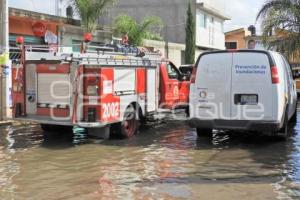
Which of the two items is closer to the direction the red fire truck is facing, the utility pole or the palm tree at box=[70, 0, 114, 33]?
the palm tree

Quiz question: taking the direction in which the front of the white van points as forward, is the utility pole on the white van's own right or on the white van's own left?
on the white van's own left

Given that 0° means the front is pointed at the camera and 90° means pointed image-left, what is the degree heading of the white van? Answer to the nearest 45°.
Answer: approximately 180°

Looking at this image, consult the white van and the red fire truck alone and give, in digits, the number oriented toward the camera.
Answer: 0

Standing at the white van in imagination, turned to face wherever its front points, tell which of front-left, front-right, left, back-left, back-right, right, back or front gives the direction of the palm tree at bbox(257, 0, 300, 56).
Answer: front

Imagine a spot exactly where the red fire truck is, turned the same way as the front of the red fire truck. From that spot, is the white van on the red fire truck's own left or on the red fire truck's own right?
on the red fire truck's own right

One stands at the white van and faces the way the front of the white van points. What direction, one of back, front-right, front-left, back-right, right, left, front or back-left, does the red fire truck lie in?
left

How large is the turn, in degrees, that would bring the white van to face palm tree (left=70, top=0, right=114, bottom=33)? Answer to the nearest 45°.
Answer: approximately 45° to its left

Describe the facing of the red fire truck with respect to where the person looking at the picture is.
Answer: facing away from the viewer and to the right of the viewer

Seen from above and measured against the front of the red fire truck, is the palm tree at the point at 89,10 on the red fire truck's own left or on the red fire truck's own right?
on the red fire truck's own left

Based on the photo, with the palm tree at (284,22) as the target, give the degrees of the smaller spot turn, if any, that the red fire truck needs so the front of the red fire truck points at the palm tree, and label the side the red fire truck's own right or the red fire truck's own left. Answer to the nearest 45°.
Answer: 0° — it already faces it
